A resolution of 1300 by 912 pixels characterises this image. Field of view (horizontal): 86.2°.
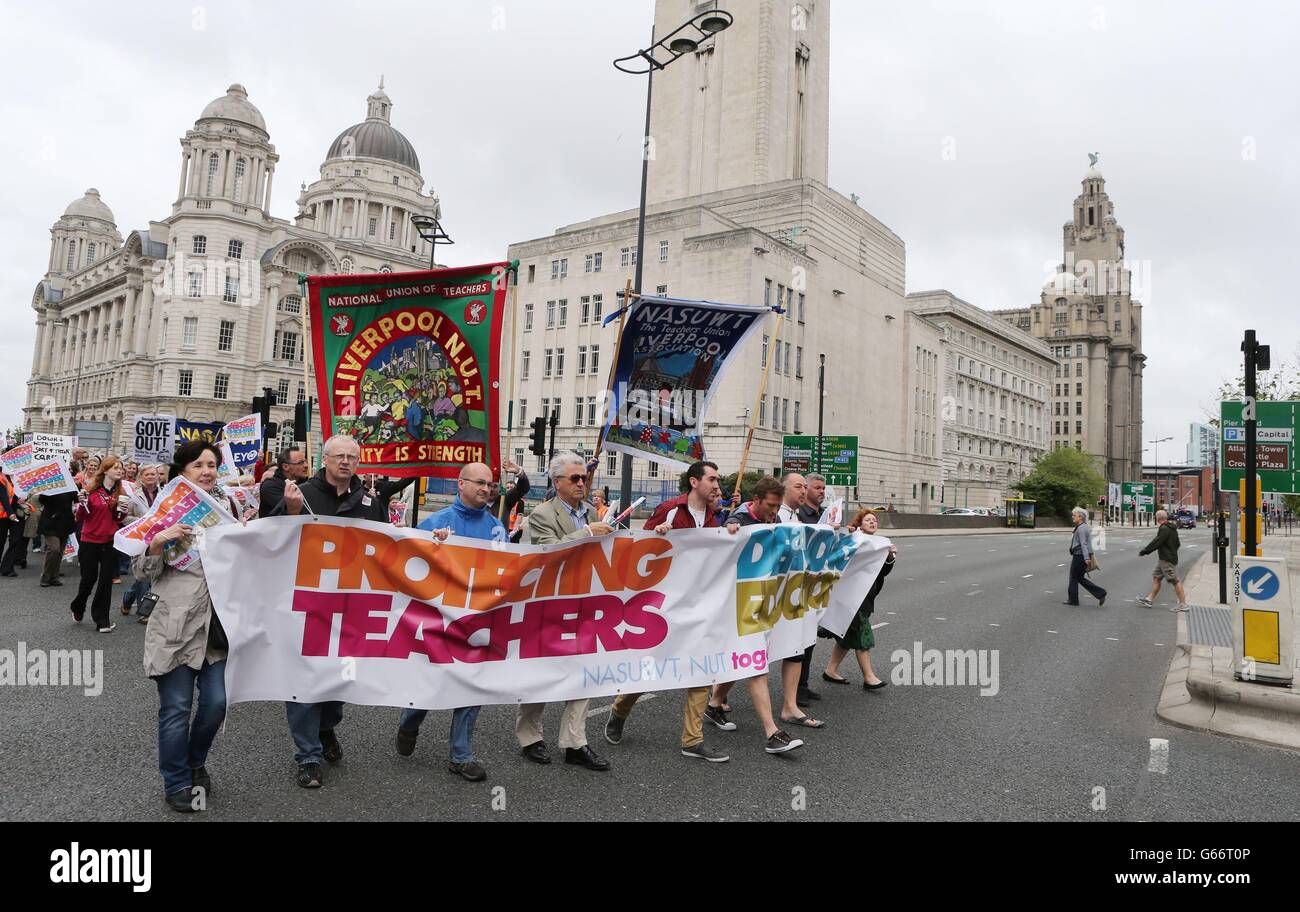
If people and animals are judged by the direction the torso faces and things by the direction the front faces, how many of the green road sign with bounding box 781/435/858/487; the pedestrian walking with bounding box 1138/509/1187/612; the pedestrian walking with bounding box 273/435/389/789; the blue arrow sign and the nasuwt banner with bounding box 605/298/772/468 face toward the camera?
4

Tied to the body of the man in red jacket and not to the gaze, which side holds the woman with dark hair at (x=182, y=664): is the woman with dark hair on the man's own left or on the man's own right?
on the man's own right

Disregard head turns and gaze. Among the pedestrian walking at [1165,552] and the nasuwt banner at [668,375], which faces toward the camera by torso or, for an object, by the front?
the nasuwt banner

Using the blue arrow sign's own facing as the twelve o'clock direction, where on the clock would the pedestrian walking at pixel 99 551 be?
The pedestrian walking is roughly at 2 o'clock from the blue arrow sign.

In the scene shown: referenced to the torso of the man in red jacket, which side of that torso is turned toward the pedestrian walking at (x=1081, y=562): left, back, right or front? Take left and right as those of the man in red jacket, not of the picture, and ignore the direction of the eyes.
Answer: left

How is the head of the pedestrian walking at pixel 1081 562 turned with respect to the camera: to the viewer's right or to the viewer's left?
to the viewer's left

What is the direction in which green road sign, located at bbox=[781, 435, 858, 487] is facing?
toward the camera

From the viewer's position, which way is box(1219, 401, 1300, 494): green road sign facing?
facing the viewer

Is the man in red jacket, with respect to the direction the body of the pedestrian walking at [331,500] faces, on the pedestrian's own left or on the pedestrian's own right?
on the pedestrian's own left

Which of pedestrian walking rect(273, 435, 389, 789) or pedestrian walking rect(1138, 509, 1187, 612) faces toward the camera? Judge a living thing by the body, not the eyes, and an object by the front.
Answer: pedestrian walking rect(273, 435, 389, 789)

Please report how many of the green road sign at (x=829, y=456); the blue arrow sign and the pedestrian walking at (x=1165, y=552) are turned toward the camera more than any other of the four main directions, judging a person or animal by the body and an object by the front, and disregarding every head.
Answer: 2

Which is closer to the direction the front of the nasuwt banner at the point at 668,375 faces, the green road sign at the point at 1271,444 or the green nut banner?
the green nut banner
